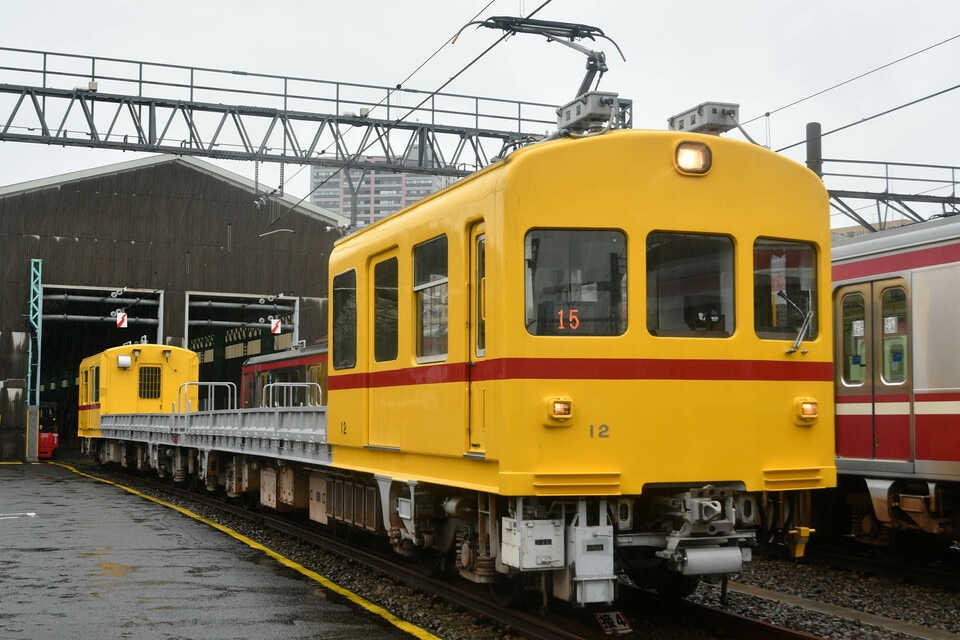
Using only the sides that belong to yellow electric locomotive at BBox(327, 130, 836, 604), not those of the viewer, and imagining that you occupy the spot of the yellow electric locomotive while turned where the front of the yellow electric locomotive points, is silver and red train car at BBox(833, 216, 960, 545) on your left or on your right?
on your left

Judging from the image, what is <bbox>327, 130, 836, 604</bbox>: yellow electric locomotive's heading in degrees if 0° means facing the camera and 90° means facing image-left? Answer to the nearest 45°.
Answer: approximately 315°

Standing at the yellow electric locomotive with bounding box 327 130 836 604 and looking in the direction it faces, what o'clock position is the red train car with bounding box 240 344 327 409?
The red train car is roughly at 7 o'clock from the yellow electric locomotive.

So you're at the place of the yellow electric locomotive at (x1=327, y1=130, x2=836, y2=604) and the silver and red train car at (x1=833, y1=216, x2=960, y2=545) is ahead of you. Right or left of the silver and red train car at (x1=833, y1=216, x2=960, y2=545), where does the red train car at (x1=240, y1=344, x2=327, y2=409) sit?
left
